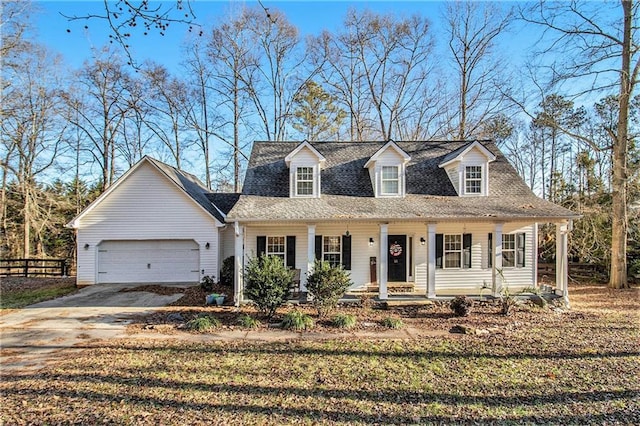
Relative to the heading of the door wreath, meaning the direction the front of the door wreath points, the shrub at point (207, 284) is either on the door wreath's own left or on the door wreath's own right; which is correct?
on the door wreath's own right

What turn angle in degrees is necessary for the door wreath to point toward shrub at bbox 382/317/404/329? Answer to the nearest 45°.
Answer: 0° — it already faces it

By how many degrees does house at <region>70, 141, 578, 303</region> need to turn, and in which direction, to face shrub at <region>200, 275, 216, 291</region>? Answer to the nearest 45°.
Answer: approximately 90° to its right

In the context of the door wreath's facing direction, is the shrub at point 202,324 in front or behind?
in front

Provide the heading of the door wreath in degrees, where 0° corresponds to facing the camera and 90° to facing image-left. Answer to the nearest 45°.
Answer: approximately 0°

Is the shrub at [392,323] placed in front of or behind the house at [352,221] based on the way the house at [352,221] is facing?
in front
